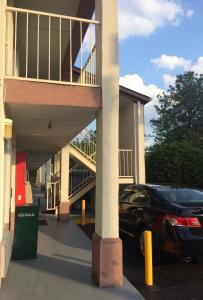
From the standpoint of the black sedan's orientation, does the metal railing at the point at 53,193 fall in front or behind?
in front

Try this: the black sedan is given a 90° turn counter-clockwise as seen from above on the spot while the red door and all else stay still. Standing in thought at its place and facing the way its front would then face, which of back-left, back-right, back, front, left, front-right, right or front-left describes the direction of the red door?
right

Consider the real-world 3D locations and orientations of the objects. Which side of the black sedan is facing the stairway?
front

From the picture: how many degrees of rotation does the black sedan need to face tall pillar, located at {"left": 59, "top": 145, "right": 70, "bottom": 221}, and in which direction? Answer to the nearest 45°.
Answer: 0° — it already faces it

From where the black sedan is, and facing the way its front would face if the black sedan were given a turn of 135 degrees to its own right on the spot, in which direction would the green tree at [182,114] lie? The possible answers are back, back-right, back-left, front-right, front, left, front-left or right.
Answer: left

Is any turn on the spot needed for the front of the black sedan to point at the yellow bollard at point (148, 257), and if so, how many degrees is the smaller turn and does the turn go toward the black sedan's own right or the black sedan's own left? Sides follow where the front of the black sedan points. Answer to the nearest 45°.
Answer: approximately 135° to the black sedan's own left

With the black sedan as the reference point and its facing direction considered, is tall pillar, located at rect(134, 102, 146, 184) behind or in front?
in front

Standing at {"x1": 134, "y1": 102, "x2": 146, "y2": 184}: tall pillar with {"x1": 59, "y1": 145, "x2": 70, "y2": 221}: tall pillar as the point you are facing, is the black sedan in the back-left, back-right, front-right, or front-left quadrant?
front-left

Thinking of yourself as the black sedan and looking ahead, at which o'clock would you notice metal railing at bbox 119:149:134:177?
The metal railing is roughly at 1 o'clock from the black sedan.

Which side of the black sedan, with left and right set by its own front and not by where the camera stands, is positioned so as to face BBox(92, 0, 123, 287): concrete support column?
left

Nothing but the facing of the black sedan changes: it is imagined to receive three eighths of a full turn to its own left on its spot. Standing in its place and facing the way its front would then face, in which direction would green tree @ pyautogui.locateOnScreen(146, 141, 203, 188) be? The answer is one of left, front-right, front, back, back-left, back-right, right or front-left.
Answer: back

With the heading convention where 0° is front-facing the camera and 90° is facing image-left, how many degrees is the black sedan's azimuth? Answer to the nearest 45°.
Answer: approximately 135°
